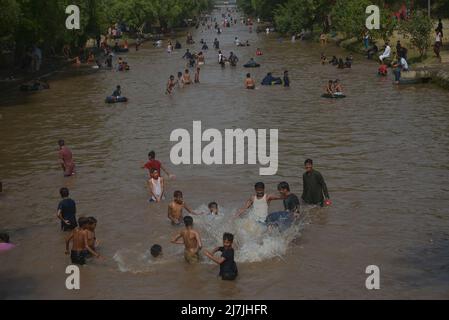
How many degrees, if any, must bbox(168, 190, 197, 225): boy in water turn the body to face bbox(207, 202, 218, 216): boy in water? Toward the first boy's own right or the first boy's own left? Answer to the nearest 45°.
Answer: approximately 45° to the first boy's own left

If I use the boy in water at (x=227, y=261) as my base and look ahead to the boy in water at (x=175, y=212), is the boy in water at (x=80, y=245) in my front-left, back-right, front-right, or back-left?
front-left

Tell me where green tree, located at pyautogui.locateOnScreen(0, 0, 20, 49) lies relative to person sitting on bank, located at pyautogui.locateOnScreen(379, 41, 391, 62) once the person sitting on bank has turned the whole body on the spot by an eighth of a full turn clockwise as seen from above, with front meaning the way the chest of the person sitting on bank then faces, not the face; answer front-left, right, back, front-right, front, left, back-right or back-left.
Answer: left

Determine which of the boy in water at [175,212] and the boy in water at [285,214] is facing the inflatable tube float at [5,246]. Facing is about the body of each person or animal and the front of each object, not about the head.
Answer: the boy in water at [285,214]

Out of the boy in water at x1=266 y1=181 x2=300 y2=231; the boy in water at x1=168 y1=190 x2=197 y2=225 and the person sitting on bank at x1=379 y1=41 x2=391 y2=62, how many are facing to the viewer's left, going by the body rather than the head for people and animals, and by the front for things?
2

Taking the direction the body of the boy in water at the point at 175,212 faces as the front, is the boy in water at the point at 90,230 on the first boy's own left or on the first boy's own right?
on the first boy's own right

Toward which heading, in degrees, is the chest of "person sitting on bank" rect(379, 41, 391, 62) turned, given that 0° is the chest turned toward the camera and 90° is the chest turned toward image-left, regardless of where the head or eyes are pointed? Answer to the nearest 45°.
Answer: approximately 90°

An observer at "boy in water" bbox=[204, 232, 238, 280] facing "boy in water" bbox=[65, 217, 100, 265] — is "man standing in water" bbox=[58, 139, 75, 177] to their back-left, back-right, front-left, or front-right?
front-right

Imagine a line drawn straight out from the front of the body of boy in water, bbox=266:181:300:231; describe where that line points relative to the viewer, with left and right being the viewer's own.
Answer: facing to the left of the viewer

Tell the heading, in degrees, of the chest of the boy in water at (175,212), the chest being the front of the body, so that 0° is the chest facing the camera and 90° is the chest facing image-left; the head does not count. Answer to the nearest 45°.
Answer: approximately 315°

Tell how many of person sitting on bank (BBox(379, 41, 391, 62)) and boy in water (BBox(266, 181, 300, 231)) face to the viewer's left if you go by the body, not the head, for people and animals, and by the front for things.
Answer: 2
